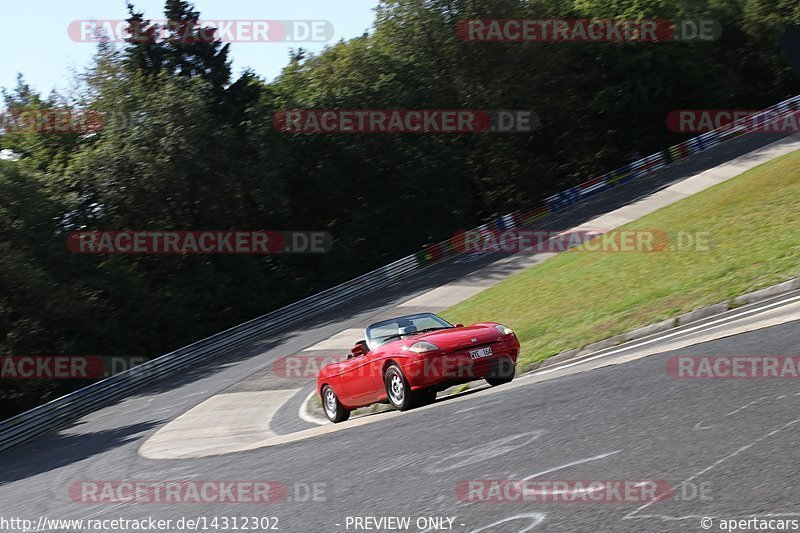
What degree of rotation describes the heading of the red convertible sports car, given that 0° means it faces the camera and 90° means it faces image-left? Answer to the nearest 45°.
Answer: approximately 315°
